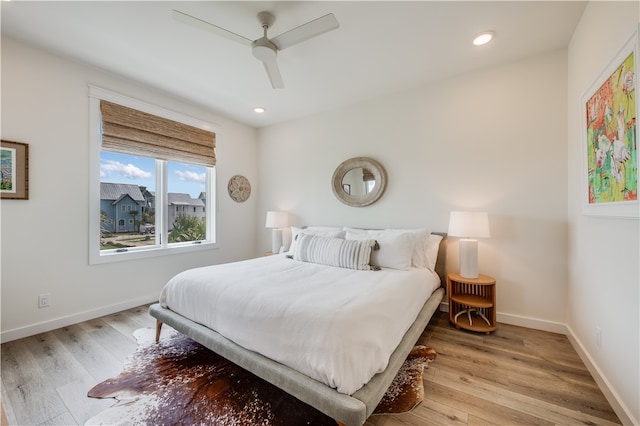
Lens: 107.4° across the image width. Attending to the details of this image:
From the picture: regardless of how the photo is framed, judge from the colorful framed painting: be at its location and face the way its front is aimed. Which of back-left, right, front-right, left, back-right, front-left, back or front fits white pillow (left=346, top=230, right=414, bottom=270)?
front

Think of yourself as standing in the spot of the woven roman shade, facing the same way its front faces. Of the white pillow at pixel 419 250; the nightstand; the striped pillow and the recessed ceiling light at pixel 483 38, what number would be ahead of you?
4

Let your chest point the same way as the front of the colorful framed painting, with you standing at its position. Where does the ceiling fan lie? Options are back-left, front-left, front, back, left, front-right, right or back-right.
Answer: front-left

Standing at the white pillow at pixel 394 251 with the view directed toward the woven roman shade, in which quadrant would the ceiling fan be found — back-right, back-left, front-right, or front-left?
front-left

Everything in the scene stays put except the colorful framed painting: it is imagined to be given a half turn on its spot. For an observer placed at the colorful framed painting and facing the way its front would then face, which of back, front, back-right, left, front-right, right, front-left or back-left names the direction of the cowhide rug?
back-right

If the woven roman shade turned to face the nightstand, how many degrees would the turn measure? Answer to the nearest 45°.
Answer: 0° — it already faces it

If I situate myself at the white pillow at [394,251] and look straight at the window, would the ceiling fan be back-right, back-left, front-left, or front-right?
front-left

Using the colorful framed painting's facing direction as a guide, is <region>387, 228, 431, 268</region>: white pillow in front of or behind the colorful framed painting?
in front

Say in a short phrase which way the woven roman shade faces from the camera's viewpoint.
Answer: facing the viewer and to the right of the viewer

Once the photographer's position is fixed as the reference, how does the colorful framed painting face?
facing to the left of the viewer

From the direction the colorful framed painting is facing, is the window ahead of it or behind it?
ahead

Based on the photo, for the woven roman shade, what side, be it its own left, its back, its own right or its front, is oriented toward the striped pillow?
front

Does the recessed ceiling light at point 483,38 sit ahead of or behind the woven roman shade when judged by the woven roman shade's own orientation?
ahead

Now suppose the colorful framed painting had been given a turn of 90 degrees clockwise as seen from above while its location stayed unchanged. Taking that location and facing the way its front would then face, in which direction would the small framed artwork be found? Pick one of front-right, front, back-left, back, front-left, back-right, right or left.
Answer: back-left

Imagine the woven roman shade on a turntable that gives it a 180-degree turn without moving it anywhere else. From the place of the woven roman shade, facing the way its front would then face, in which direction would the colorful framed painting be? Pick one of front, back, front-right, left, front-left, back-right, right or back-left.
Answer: back
